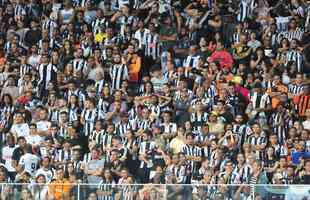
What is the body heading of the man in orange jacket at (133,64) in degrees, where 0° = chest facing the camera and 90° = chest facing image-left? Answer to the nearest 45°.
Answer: approximately 45°
